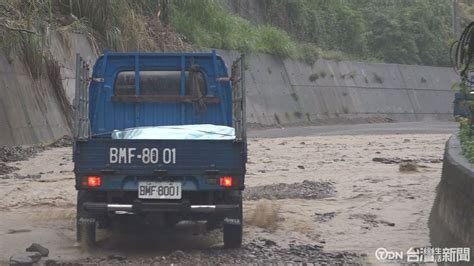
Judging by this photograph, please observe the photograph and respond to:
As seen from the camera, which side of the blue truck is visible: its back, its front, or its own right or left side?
back

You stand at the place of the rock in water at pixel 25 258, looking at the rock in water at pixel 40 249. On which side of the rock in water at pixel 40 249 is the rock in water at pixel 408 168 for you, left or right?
right

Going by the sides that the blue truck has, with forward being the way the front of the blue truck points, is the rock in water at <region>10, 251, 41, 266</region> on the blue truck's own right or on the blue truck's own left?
on the blue truck's own left

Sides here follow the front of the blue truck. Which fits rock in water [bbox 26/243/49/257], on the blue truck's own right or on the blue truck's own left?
on the blue truck's own left
